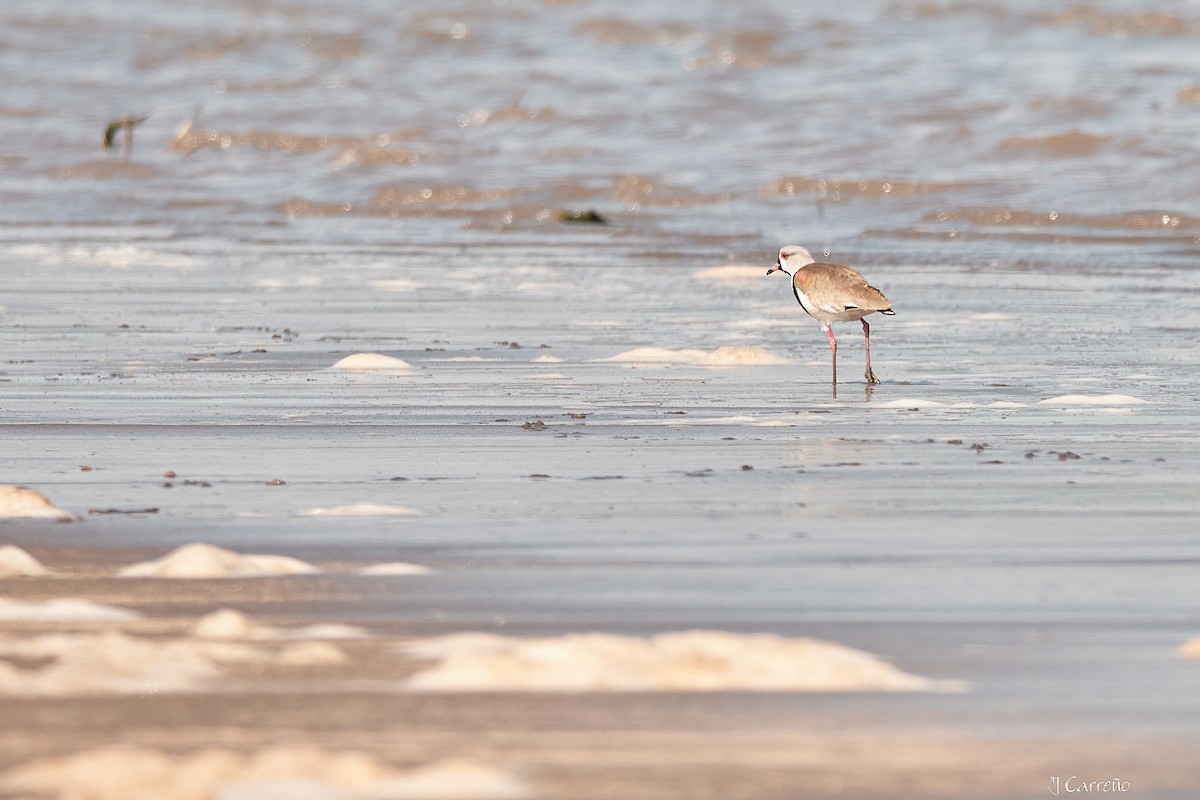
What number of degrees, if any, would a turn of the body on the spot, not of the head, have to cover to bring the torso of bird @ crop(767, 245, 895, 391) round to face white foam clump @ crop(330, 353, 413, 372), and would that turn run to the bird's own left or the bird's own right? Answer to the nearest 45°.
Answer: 0° — it already faces it

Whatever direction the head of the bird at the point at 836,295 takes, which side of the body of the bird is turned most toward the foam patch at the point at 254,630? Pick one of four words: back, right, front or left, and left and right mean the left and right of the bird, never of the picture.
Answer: left

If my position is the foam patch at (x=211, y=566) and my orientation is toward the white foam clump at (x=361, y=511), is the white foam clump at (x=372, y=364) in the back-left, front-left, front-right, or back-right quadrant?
front-left

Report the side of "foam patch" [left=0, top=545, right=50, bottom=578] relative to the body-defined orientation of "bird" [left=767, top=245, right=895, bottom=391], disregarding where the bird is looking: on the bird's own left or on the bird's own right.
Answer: on the bird's own left

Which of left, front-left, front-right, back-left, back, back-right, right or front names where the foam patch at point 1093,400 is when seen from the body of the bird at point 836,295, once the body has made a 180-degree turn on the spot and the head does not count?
front-right

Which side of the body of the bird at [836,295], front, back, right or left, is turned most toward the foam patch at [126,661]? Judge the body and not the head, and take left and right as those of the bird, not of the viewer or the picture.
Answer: left

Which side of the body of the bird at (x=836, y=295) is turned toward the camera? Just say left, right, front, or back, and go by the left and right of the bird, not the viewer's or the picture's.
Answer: left

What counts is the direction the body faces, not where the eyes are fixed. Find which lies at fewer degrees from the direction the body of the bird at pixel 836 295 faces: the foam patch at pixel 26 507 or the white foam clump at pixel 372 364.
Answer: the white foam clump

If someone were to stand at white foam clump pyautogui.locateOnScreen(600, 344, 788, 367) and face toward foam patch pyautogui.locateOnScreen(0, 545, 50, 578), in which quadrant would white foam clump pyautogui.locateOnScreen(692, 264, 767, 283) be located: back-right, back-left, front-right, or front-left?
back-right

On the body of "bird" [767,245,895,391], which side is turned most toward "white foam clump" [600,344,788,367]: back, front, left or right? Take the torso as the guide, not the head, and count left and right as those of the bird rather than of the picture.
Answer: front

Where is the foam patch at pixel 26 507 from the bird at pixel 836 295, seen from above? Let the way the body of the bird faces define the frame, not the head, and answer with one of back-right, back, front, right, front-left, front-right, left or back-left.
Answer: front-left

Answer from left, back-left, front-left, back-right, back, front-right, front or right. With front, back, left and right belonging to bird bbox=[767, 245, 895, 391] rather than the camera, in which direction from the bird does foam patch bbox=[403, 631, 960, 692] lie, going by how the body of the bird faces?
left
